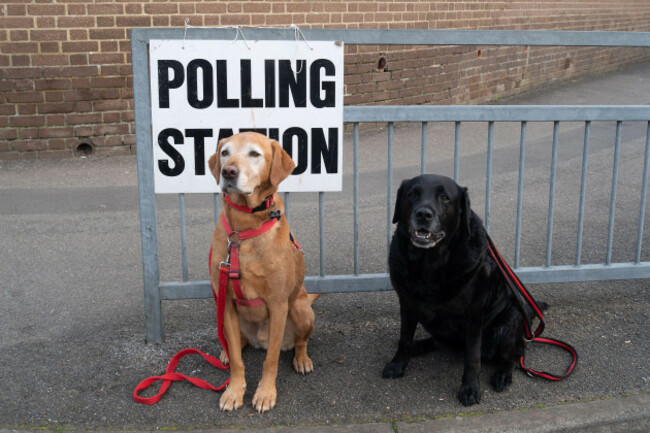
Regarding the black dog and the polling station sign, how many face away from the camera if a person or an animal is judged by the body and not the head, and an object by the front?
0

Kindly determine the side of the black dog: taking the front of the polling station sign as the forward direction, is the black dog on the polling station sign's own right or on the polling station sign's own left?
on the polling station sign's own left

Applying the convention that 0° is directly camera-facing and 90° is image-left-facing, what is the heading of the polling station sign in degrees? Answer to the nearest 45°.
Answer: approximately 0°

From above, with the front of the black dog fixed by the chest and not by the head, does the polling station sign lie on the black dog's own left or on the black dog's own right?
on the black dog's own right
